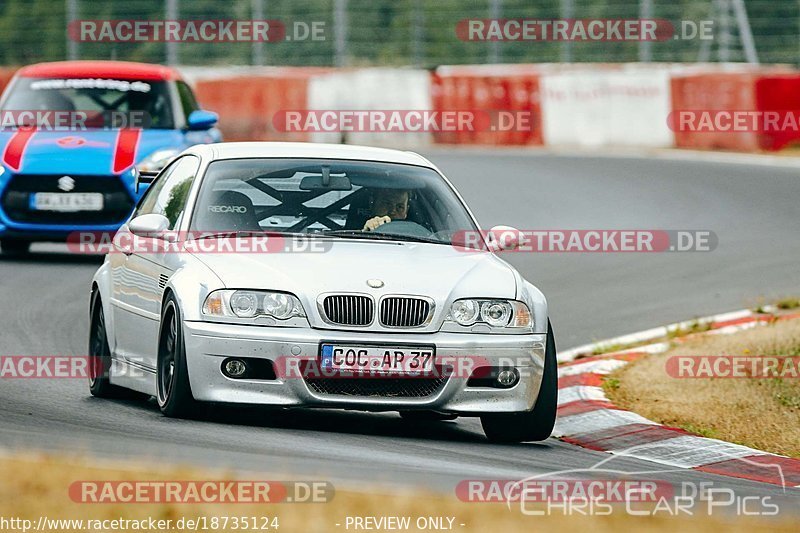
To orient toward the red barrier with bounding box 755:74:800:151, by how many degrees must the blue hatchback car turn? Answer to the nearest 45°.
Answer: approximately 135° to its left

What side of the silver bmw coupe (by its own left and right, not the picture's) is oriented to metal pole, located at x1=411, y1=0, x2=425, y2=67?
back

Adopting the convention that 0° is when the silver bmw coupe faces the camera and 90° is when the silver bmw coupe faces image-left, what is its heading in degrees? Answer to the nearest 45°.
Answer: approximately 0°

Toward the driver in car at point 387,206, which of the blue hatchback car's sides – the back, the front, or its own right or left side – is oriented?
front

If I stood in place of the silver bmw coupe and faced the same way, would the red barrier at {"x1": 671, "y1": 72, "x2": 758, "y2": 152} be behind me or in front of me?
behind

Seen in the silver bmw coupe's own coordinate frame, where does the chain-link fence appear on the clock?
The chain-link fence is roughly at 6 o'clock from the silver bmw coupe.

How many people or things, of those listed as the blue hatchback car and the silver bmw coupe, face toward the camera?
2

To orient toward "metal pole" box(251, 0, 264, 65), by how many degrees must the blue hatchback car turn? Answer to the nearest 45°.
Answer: approximately 180°

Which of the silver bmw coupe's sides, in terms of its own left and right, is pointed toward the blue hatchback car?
back
